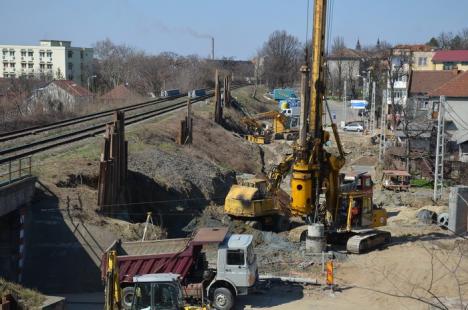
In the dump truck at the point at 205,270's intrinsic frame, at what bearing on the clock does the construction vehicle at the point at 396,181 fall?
The construction vehicle is roughly at 10 o'clock from the dump truck.

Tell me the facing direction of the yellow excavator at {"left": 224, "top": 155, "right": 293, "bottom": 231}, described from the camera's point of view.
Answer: facing away from the viewer and to the right of the viewer

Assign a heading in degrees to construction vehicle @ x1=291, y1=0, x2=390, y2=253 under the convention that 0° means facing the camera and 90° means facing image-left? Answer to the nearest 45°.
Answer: approximately 45°

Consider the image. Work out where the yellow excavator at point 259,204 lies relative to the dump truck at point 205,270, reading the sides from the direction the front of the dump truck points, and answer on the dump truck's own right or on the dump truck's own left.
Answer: on the dump truck's own left

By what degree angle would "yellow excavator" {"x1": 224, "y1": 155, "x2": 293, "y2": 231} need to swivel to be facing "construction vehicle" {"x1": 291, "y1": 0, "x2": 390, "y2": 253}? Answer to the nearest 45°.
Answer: approximately 90° to its right

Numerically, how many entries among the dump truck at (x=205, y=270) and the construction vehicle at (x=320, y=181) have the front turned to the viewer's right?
1

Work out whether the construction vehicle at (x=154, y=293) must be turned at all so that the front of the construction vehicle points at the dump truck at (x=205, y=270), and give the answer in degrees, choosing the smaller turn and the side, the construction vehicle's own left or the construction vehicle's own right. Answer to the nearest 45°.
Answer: approximately 45° to the construction vehicle's own left

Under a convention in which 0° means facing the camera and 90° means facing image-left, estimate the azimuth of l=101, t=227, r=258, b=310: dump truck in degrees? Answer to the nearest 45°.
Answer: approximately 270°
